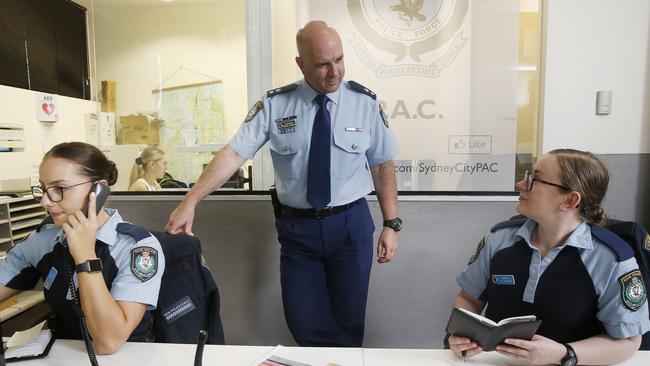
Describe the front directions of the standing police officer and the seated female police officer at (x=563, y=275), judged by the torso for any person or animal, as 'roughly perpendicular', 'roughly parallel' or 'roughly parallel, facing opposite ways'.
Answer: roughly perpendicular

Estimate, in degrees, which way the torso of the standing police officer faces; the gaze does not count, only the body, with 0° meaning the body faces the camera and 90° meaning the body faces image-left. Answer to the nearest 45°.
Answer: approximately 0°

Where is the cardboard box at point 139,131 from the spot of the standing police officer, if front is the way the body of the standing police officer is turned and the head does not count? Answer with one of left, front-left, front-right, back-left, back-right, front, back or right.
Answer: back-right

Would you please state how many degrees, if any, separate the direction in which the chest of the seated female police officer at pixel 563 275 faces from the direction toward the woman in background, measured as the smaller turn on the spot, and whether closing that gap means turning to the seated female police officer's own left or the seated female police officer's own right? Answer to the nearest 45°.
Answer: approximately 45° to the seated female police officer's own right

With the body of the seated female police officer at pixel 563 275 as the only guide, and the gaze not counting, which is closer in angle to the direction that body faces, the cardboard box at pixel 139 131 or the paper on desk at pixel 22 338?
the paper on desk

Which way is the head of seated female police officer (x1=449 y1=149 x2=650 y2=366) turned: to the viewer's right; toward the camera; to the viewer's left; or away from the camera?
to the viewer's left

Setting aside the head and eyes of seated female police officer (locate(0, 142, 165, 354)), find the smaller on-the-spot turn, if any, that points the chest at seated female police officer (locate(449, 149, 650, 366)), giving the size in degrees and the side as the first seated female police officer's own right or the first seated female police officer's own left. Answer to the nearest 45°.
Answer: approximately 90° to the first seated female police officer's own left

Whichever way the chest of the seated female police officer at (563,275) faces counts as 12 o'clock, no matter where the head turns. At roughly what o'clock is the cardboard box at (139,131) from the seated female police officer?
The cardboard box is roughly at 2 o'clock from the seated female police officer.

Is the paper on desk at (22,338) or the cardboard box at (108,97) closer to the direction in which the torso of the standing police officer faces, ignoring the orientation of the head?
the paper on desk

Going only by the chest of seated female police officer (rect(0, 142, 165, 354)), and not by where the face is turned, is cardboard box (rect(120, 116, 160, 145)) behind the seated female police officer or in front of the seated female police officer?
behind

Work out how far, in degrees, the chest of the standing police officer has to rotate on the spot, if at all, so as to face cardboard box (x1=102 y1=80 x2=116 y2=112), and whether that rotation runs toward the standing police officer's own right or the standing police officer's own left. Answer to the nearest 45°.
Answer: approximately 135° to the standing police officer's own right
